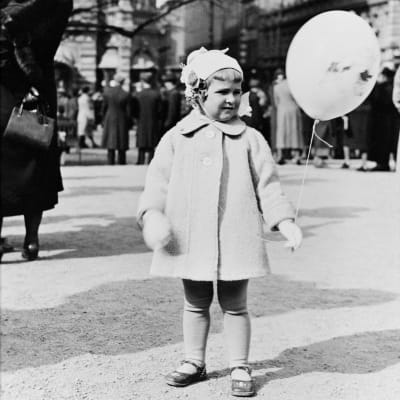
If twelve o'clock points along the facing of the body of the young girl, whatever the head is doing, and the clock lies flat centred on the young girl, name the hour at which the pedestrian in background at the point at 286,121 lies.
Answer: The pedestrian in background is roughly at 6 o'clock from the young girl.

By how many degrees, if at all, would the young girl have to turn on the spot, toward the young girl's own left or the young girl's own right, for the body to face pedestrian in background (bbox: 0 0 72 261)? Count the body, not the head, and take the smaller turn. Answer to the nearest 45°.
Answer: approximately 135° to the young girl's own right

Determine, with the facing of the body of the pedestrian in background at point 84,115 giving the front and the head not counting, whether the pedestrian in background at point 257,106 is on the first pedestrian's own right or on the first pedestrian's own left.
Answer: on the first pedestrian's own right

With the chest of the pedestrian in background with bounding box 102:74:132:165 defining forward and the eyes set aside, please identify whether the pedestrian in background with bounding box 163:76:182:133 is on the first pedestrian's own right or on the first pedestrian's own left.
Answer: on the first pedestrian's own right

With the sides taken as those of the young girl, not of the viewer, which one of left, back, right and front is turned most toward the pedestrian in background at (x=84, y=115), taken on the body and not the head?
back

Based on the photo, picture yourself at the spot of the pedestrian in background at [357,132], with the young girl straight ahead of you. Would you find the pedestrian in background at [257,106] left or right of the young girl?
right
